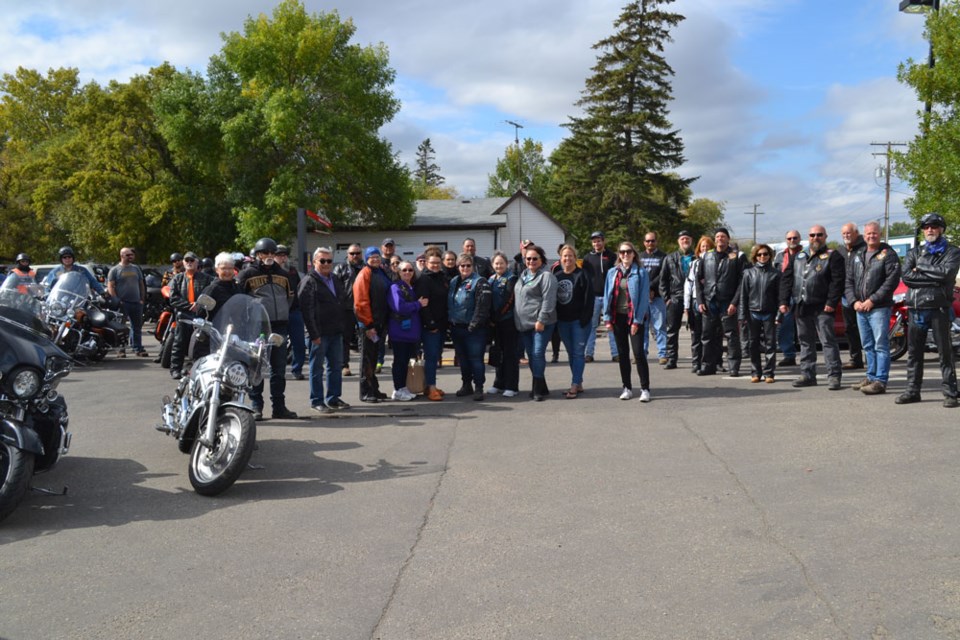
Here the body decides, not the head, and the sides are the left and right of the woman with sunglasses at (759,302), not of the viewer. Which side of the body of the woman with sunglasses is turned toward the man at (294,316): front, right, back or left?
right

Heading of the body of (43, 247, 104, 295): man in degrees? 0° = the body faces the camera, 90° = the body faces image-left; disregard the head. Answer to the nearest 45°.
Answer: approximately 0°

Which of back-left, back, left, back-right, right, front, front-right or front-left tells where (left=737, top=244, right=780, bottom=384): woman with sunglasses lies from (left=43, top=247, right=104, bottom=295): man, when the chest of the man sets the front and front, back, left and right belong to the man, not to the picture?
front-left

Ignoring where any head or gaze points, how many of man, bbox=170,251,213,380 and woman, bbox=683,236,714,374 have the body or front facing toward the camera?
2

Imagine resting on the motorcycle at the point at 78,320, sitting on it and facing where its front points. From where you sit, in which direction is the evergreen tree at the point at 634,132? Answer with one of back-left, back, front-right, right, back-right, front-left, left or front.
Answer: back

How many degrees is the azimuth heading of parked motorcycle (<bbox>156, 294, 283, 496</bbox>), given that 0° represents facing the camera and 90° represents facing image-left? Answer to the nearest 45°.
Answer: approximately 315°

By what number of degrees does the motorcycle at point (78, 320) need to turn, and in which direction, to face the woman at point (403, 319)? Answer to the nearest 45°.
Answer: approximately 90° to its left

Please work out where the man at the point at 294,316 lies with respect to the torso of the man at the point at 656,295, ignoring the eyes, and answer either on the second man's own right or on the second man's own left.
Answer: on the second man's own right

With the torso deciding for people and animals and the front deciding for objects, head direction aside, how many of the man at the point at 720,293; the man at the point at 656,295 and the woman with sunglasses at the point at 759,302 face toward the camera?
3

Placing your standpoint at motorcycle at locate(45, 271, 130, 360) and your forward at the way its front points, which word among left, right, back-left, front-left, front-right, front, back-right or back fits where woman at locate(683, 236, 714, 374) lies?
left

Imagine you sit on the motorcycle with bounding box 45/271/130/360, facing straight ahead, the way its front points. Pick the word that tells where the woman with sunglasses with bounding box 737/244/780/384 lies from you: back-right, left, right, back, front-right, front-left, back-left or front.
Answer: left
